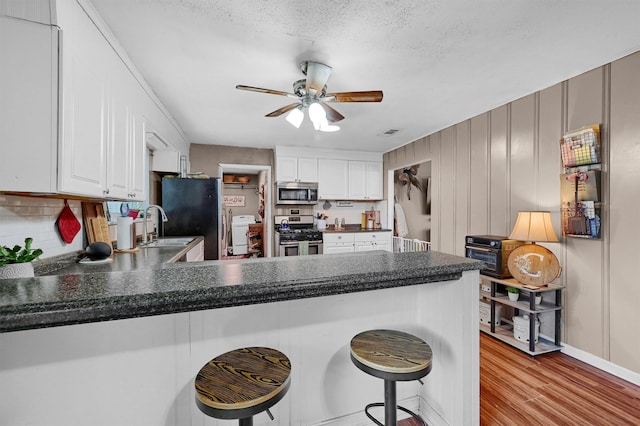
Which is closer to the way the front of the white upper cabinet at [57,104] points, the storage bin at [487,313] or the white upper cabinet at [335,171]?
the storage bin

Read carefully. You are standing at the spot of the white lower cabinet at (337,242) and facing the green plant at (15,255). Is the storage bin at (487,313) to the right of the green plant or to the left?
left

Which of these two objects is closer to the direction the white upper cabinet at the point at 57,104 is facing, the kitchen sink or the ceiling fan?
the ceiling fan

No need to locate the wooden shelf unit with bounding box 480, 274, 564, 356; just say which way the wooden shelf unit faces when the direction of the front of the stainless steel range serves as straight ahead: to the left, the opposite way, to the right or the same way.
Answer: to the right

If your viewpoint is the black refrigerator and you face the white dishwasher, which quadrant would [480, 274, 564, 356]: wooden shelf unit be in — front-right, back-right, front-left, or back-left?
back-right

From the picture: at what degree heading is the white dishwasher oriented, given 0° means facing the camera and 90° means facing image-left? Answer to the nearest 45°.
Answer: approximately 0°

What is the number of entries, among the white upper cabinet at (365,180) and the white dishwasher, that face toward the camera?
2

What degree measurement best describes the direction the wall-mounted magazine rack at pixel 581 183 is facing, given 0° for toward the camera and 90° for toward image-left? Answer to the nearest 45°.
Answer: approximately 45°

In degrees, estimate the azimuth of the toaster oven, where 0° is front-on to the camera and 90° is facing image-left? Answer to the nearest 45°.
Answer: approximately 45°
